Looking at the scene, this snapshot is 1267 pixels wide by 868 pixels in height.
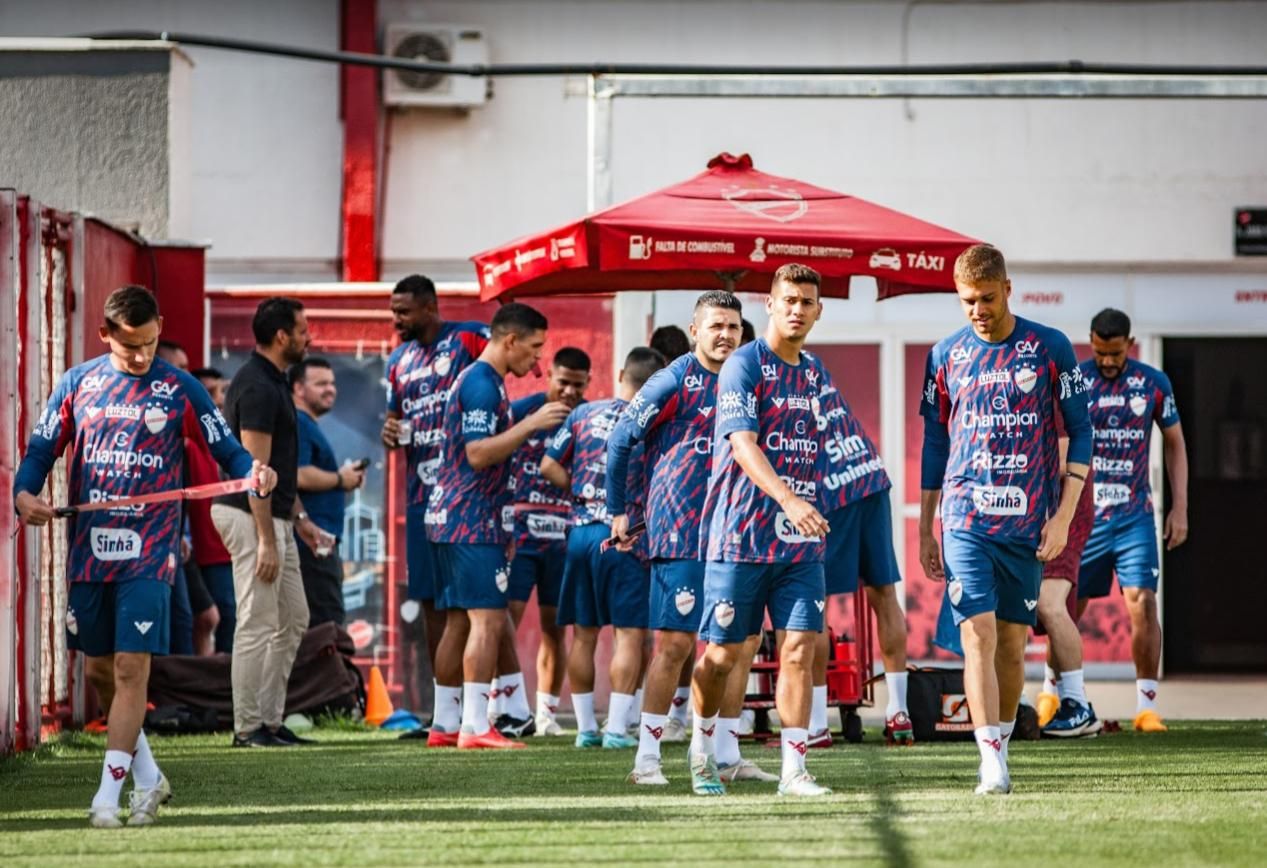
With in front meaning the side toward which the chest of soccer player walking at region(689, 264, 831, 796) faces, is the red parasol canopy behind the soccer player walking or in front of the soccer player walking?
behind

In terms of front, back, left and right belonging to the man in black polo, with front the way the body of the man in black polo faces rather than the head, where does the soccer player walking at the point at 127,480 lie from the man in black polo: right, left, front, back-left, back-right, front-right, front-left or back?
right

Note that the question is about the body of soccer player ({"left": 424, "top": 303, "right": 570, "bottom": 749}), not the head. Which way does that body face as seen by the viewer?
to the viewer's right

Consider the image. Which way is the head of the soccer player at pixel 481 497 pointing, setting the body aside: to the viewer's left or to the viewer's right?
to the viewer's right

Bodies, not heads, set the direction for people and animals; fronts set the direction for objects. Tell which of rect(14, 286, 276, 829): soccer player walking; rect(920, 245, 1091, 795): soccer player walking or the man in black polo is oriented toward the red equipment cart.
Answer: the man in black polo

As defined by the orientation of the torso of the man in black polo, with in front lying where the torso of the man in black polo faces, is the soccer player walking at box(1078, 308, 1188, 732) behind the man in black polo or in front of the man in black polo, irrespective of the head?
in front

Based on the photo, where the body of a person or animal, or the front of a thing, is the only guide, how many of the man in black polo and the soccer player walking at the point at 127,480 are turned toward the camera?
1

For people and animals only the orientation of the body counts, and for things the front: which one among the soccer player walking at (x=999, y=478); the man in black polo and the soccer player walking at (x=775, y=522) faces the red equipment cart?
the man in black polo

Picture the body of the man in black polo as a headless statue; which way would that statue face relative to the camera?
to the viewer's right

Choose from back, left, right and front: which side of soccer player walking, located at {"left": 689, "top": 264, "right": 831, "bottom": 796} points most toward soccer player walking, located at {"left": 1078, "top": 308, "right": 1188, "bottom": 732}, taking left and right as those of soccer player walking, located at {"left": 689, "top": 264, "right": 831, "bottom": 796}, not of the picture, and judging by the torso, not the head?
left
